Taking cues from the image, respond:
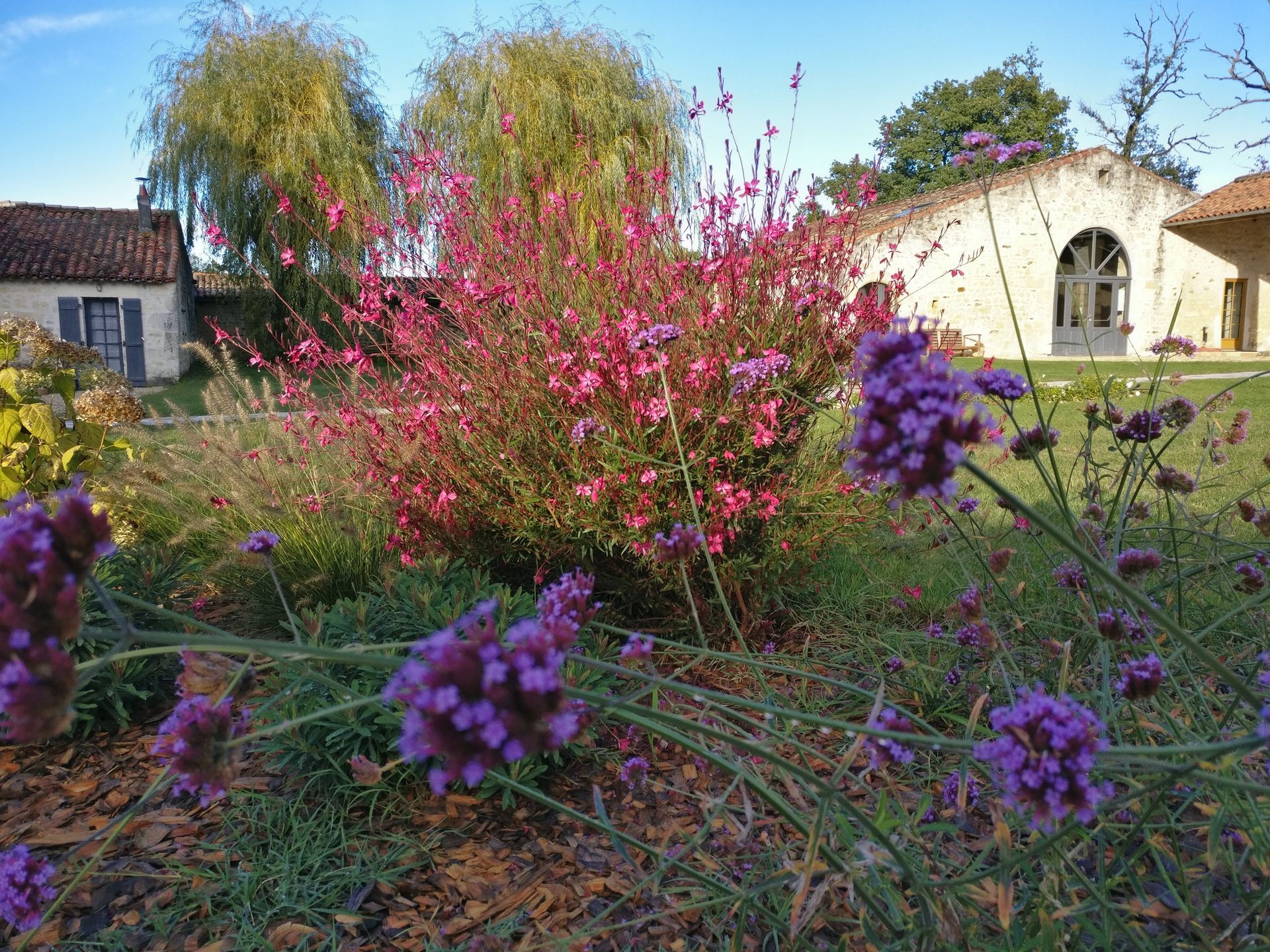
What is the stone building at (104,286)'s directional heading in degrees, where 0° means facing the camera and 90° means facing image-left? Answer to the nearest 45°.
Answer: approximately 0°

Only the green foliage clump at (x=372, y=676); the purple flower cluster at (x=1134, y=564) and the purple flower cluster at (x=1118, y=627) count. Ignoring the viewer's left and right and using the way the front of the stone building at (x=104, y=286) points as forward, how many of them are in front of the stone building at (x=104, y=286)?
3

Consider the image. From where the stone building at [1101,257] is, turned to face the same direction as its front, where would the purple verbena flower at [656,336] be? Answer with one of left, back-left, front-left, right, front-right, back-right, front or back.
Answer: front

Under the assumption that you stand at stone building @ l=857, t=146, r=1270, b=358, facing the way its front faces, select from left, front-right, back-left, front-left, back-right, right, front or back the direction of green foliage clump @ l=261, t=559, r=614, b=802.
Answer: front

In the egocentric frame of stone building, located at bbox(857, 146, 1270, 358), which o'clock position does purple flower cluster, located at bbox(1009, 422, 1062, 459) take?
The purple flower cluster is roughly at 12 o'clock from the stone building.

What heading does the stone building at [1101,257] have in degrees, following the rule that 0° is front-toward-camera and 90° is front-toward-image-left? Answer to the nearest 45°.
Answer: approximately 0°

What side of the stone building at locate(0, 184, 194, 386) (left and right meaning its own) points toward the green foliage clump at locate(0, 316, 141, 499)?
front

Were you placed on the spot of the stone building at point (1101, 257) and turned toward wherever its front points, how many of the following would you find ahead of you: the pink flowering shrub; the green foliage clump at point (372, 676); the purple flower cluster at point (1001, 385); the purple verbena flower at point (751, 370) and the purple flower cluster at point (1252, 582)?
5

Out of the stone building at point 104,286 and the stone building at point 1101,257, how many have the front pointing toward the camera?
2

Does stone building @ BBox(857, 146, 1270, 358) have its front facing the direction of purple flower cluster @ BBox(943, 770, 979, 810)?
yes

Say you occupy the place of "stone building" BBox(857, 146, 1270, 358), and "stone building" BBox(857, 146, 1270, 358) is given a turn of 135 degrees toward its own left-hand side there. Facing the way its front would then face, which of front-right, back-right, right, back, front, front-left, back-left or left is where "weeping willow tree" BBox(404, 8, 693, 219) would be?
back

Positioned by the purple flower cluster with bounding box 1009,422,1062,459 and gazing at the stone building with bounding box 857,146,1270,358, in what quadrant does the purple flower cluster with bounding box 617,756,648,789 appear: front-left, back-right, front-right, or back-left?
back-left

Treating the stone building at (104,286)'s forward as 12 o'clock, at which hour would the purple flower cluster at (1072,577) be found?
The purple flower cluster is roughly at 12 o'clock from the stone building.

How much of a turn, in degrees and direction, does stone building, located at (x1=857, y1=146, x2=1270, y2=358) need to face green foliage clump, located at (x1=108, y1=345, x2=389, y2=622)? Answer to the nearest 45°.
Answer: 0° — it already faces it

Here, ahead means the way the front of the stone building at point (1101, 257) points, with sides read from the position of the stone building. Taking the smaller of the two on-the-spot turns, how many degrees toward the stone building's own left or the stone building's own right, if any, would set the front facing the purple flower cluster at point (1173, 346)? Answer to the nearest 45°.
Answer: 0° — it already faces it

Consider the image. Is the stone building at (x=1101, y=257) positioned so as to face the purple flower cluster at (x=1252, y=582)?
yes

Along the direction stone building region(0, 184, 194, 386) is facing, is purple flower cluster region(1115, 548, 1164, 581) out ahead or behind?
ahead

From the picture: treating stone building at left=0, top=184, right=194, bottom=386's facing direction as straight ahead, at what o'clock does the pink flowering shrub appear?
The pink flowering shrub is roughly at 12 o'clock from the stone building.
